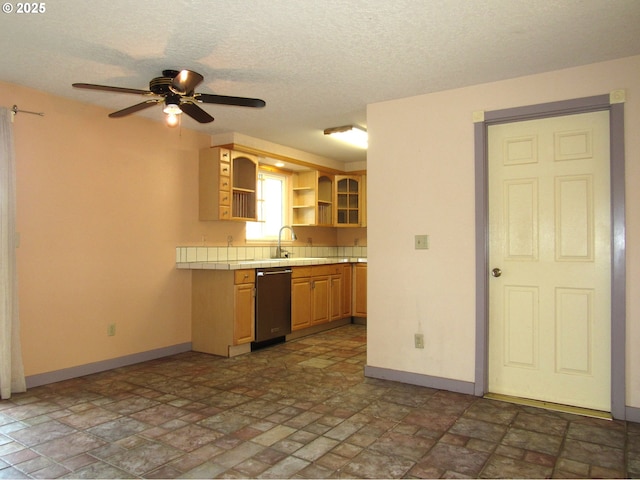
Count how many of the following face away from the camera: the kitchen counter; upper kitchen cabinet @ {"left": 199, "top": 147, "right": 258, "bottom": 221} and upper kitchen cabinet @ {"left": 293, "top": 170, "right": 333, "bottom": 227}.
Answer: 0

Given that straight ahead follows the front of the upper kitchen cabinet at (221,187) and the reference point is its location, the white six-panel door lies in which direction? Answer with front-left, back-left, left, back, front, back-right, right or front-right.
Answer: front

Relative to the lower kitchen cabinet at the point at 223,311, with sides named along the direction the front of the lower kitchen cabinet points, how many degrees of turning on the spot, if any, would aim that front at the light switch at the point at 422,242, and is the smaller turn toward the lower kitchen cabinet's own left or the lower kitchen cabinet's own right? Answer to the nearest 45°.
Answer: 0° — it already faces it

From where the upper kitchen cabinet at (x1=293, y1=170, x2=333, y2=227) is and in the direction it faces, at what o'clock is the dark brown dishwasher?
The dark brown dishwasher is roughly at 2 o'clock from the upper kitchen cabinet.

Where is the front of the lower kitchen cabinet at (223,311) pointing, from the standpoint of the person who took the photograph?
facing the viewer and to the right of the viewer

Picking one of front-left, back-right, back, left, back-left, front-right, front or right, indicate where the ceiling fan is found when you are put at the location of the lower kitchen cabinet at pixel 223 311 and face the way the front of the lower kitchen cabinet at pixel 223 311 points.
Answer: front-right

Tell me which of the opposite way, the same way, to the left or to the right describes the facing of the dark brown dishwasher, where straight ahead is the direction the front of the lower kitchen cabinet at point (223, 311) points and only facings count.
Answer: the same way

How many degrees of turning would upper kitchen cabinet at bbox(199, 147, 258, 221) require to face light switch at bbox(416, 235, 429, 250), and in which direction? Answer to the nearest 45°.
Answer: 0° — it already faces it

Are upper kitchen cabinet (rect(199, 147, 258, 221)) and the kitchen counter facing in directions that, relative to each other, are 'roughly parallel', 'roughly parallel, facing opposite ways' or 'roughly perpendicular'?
roughly parallel

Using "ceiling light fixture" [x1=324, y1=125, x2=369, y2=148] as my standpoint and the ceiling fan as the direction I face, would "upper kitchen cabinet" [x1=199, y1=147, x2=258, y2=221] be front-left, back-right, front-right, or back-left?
front-right

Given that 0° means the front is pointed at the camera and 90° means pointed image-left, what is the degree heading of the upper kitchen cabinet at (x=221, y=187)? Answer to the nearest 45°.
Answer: approximately 315°

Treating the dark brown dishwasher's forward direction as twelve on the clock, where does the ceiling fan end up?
The ceiling fan is roughly at 2 o'clock from the dark brown dishwasher.

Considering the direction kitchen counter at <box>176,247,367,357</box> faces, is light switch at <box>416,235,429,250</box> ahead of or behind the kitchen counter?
ahead

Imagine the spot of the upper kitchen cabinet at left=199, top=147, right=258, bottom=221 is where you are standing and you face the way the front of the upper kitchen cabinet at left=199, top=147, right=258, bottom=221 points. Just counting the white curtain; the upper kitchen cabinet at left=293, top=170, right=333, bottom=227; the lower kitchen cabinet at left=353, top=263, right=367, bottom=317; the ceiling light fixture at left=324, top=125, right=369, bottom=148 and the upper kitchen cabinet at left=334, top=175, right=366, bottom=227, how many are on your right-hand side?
1

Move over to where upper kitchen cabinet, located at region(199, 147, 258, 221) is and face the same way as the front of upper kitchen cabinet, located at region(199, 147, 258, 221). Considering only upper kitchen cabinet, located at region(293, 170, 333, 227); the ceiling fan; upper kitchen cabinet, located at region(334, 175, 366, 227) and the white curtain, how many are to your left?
2

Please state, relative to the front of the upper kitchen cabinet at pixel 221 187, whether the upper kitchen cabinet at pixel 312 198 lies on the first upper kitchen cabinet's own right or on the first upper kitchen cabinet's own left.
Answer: on the first upper kitchen cabinet's own left

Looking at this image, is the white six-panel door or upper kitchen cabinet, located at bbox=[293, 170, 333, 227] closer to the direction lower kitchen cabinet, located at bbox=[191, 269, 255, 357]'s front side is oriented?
the white six-panel door
